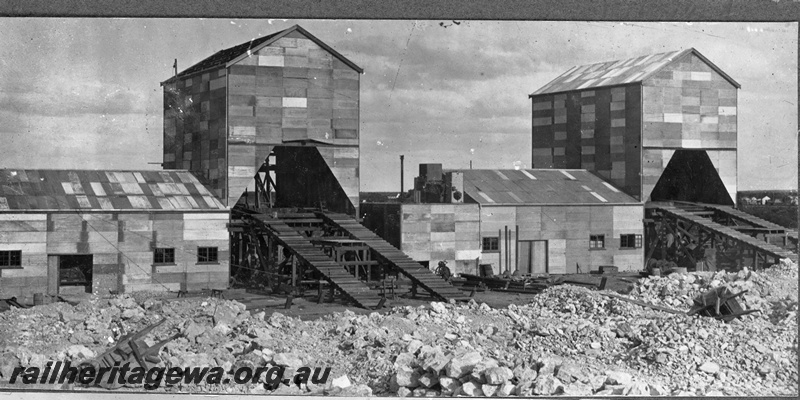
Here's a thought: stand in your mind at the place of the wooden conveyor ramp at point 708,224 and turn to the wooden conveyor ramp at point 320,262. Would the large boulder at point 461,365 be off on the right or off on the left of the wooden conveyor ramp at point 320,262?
left

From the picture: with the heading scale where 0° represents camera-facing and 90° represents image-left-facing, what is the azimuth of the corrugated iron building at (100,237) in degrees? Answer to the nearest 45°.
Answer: approximately 0°

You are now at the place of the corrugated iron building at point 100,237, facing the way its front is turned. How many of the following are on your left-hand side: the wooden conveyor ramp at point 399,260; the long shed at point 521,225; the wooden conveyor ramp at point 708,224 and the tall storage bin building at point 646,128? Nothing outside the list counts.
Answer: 4

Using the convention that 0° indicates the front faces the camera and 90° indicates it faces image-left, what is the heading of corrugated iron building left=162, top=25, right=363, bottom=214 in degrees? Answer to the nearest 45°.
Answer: approximately 315°

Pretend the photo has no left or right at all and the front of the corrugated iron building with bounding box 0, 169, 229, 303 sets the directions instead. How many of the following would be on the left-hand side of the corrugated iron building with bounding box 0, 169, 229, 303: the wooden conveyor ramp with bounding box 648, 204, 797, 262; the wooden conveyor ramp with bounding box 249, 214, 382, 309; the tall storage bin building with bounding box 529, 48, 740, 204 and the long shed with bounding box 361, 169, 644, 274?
4

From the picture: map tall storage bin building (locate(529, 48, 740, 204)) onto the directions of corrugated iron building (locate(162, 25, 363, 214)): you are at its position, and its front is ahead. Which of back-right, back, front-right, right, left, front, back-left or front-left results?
front-left

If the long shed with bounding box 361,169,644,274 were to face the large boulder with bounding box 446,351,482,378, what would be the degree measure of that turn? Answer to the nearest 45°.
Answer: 0° — it already faces it

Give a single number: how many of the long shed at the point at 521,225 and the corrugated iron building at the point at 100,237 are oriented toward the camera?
2

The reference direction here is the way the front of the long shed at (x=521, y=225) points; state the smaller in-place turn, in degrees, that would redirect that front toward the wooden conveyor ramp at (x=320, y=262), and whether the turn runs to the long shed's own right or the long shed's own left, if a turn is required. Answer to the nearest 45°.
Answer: approximately 90° to the long shed's own right

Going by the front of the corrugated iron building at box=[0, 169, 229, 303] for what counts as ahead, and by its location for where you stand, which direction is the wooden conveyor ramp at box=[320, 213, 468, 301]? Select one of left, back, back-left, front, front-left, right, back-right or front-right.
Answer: left

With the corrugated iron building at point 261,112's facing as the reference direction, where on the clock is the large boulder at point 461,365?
The large boulder is roughly at 12 o'clock from the corrugated iron building.

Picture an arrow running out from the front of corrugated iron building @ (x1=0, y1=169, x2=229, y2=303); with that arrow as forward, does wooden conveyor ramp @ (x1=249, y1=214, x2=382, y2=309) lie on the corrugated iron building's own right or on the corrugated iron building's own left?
on the corrugated iron building's own left

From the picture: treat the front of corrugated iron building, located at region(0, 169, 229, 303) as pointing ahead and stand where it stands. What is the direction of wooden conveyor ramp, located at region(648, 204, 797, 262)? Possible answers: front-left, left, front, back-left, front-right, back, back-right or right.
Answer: left
